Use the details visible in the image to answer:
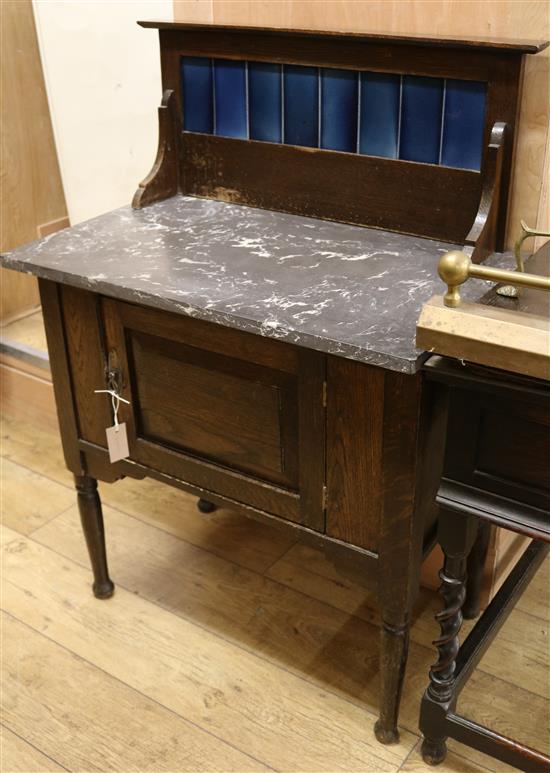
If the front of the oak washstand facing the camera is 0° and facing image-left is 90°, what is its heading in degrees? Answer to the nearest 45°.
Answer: approximately 45°

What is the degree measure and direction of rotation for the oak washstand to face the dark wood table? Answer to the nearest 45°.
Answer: approximately 90° to its left
